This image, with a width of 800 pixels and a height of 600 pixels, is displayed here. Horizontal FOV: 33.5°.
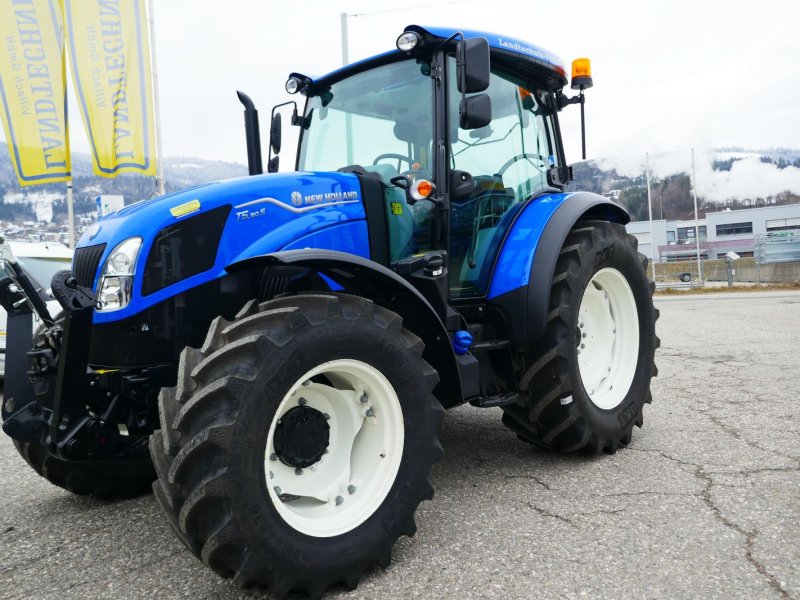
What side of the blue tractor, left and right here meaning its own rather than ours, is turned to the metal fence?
back

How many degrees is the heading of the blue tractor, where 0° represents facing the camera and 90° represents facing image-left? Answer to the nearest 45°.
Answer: approximately 45°

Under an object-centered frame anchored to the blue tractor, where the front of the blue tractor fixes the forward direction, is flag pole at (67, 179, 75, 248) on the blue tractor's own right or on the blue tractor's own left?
on the blue tractor's own right

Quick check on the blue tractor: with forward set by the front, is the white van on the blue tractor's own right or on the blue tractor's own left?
on the blue tractor's own right

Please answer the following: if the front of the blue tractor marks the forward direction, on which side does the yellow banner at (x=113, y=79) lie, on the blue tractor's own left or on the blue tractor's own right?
on the blue tractor's own right
